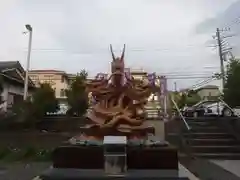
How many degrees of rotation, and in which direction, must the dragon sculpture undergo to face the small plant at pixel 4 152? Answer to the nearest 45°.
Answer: approximately 135° to its right

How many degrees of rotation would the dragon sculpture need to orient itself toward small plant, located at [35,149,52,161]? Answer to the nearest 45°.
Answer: approximately 135° to its right

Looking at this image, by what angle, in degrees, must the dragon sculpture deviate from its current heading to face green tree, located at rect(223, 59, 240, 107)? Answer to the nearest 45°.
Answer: approximately 135° to its left

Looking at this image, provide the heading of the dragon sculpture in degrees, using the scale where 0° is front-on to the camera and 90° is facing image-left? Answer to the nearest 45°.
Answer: approximately 0°

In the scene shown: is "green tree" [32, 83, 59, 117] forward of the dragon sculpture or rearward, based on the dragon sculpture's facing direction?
rearward

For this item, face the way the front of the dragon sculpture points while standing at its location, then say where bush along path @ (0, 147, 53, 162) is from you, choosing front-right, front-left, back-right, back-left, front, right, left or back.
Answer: back-right
